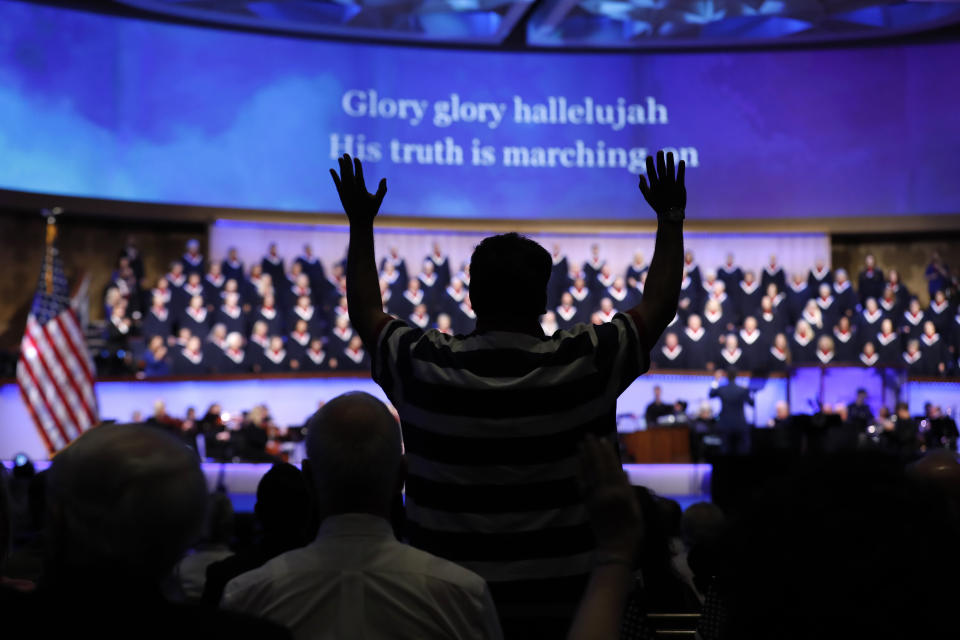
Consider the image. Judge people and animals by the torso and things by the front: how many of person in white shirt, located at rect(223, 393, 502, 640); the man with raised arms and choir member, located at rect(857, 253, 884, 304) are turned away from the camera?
2

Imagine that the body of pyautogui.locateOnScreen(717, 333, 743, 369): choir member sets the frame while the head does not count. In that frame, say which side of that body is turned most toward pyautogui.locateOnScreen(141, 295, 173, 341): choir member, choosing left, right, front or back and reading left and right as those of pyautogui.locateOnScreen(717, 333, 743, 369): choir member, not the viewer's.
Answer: right

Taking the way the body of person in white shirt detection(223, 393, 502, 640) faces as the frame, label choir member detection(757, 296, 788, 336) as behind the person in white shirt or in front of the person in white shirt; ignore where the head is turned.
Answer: in front

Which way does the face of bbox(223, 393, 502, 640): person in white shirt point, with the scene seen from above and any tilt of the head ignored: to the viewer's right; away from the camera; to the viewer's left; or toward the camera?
away from the camera

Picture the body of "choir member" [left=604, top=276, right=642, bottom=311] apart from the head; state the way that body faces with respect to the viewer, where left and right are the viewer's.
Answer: facing the viewer

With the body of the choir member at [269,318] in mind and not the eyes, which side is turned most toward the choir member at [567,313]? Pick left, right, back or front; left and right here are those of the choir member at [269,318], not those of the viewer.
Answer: left

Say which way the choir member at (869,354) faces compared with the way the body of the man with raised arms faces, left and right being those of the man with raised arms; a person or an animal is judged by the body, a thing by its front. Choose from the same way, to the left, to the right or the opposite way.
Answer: the opposite way

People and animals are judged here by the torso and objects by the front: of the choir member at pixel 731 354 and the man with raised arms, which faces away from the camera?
the man with raised arms

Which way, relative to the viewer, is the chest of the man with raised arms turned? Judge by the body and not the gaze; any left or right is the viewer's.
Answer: facing away from the viewer

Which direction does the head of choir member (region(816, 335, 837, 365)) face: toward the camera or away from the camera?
toward the camera

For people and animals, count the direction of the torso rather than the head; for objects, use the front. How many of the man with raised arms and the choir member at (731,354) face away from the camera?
1

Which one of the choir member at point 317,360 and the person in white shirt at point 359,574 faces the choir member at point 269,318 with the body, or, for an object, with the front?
the person in white shirt

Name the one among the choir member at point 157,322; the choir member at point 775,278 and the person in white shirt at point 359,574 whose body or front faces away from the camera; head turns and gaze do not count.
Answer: the person in white shirt

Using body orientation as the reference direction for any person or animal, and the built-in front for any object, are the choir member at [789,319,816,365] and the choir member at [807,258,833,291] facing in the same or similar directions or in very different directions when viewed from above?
same or similar directions

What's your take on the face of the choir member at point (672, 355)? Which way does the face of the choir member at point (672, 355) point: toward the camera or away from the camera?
toward the camera
